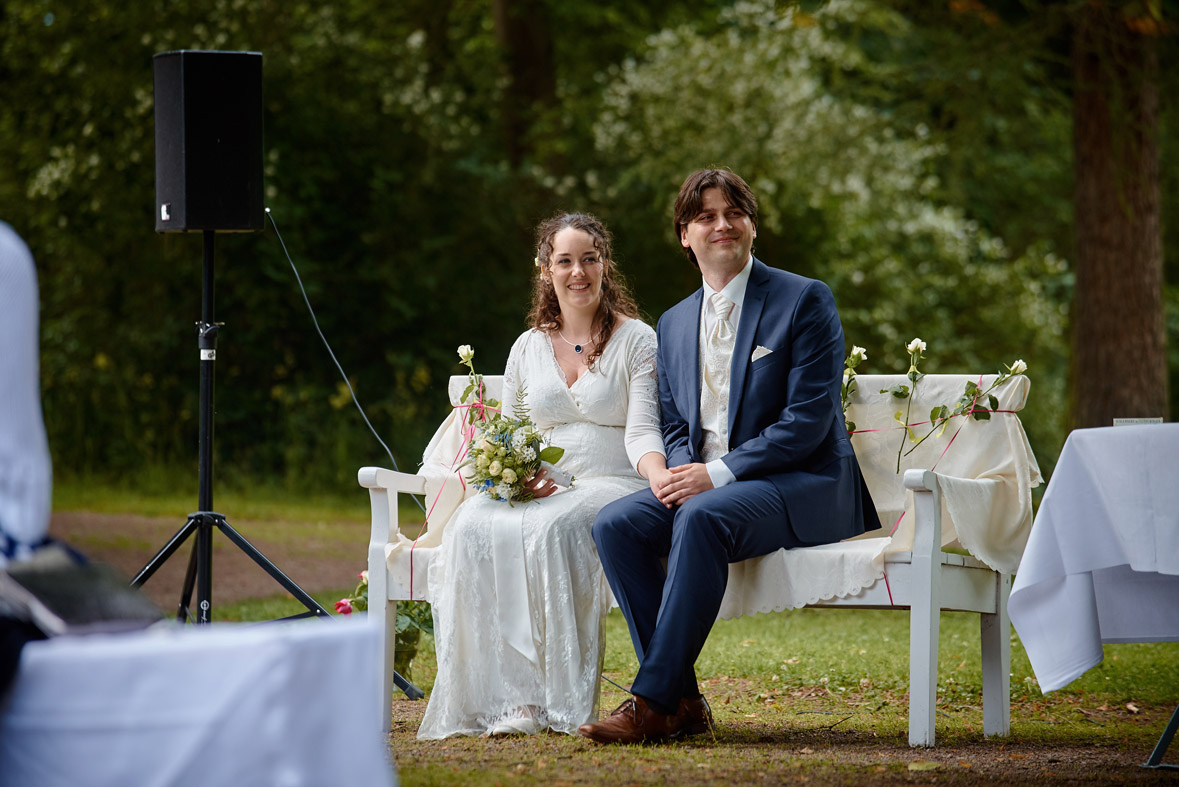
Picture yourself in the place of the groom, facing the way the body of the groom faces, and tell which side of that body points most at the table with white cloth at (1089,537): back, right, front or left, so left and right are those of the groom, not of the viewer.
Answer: left

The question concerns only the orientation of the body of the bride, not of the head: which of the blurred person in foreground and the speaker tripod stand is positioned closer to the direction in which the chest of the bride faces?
the blurred person in foreground

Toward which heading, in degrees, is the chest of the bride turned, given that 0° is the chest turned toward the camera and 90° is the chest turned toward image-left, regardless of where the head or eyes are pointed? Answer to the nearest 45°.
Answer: approximately 45°

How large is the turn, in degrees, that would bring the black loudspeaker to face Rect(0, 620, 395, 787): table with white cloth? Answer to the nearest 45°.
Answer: approximately 45° to its left

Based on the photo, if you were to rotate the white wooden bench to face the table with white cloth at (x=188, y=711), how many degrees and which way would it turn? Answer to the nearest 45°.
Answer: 0° — it already faces it

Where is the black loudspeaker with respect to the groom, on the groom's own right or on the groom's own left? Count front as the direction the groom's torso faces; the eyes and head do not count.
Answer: on the groom's own right

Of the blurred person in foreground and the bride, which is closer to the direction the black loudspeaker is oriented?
the blurred person in foreground

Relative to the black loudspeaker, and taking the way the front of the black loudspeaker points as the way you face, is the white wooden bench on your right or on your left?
on your left
